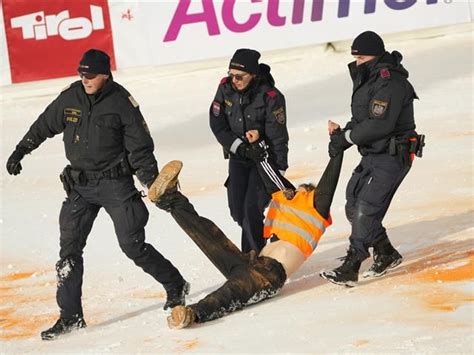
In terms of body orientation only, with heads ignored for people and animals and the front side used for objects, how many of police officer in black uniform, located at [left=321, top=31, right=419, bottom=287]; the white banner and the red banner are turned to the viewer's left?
1

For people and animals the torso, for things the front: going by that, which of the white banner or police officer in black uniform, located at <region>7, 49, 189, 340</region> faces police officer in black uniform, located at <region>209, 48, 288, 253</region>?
the white banner

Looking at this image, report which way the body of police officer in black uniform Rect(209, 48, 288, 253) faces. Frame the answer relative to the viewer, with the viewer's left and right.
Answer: facing the viewer and to the left of the viewer

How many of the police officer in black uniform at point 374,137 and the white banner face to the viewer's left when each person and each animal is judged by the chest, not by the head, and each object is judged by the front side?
1

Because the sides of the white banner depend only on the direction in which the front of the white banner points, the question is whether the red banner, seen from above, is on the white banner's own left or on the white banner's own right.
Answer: on the white banner's own right

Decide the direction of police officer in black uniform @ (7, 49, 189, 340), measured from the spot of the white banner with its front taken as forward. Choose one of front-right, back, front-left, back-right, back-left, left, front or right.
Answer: front

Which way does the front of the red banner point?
toward the camera

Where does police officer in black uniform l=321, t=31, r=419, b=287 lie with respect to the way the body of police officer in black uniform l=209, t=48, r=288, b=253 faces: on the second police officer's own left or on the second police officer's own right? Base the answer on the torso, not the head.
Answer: on the second police officer's own left

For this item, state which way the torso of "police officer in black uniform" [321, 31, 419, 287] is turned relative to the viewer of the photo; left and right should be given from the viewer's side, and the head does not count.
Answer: facing to the left of the viewer

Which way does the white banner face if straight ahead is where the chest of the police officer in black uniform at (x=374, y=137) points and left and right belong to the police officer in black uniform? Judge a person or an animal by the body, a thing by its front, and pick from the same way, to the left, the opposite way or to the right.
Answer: to the left

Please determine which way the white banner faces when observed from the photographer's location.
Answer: facing the viewer

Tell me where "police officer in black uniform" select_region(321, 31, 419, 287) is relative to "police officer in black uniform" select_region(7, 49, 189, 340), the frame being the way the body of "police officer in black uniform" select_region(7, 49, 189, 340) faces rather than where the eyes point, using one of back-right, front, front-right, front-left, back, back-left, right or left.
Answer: back-left

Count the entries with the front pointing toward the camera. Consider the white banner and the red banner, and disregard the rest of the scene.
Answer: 2
